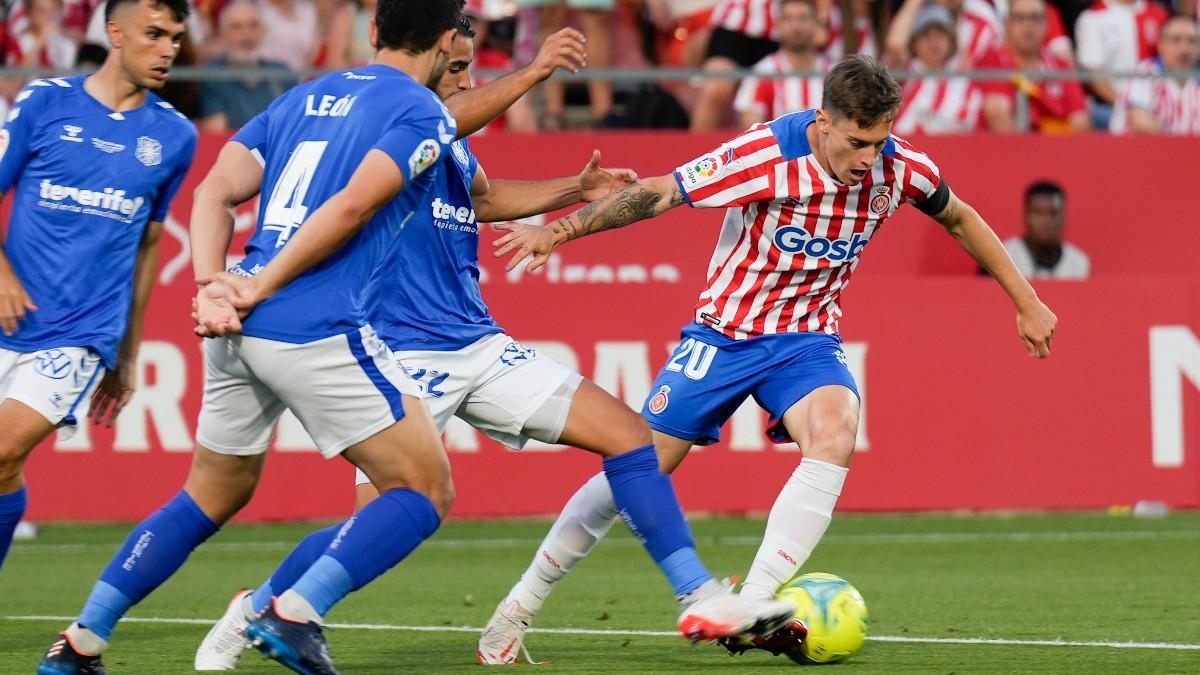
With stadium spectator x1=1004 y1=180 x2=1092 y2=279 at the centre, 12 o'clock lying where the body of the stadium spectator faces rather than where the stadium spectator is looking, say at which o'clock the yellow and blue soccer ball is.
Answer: The yellow and blue soccer ball is roughly at 12 o'clock from the stadium spectator.

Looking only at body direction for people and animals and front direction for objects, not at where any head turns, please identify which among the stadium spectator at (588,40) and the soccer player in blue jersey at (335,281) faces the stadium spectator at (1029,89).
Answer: the soccer player in blue jersey

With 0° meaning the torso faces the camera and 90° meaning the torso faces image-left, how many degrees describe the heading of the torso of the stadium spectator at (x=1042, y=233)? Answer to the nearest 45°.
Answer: approximately 0°

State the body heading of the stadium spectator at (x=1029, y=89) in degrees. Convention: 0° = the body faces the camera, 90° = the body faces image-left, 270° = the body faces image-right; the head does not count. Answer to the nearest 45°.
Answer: approximately 0°

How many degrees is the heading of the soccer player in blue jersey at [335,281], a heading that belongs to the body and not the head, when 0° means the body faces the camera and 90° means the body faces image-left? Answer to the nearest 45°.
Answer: approximately 225°

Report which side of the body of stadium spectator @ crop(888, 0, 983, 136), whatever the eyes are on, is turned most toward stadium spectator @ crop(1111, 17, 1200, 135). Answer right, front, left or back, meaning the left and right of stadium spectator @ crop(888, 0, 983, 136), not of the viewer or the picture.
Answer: left
